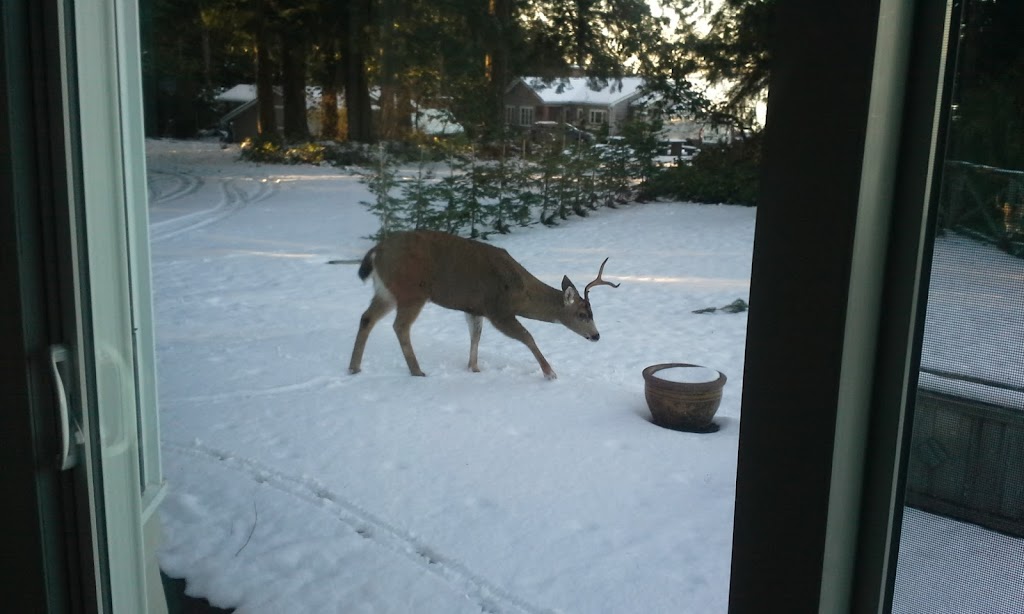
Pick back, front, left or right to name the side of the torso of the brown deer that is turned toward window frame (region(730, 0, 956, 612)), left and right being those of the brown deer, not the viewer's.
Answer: right

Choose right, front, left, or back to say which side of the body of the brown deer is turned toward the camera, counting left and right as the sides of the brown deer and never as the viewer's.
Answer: right
